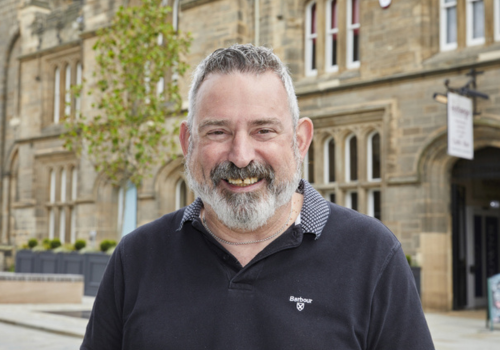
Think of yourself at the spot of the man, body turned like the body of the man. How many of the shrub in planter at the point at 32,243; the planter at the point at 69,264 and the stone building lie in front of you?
0

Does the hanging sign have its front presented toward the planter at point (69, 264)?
no

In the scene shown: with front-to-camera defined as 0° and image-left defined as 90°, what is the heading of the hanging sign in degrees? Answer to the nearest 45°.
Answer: approximately 315°

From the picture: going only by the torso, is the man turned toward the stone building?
no

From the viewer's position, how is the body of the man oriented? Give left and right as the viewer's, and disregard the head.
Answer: facing the viewer

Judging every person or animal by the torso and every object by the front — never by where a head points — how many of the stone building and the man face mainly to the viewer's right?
0

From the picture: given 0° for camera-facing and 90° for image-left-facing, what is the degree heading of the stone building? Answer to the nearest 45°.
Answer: approximately 45°

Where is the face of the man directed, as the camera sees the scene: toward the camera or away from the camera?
toward the camera

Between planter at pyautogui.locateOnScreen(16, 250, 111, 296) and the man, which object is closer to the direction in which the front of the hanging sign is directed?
the man
